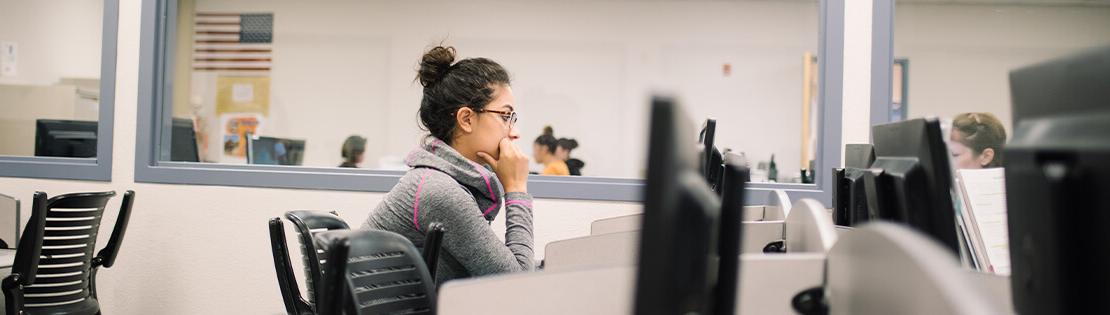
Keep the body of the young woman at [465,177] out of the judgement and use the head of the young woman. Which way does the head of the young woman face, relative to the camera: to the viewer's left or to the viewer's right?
to the viewer's right

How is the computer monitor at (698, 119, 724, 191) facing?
to the viewer's left

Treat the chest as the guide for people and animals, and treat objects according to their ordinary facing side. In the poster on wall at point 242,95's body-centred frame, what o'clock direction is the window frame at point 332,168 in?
The window frame is roughly at 12 o'clock from the poster on wall.

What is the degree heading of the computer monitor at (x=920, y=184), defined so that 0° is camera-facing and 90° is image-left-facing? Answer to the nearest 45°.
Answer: approximately 225°

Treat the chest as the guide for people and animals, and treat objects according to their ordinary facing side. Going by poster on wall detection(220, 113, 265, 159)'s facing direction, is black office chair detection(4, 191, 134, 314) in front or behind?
in front

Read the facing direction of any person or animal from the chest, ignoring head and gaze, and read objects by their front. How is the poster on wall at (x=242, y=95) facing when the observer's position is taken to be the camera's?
facing the viewer

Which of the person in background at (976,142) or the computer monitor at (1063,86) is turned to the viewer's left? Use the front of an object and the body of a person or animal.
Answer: the person in background

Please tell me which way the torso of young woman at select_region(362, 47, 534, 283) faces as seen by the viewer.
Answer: to the viewer's right

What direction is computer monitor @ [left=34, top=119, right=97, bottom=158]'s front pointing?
away from the camera
